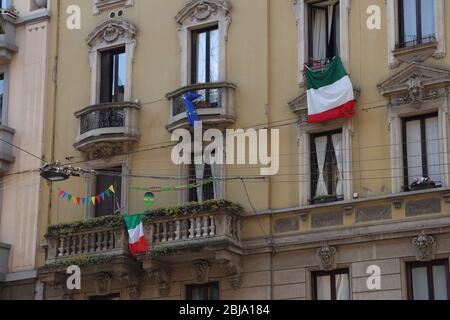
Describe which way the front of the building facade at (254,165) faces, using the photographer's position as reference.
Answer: facing the viewer and to the left of the viewer
